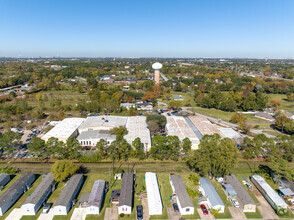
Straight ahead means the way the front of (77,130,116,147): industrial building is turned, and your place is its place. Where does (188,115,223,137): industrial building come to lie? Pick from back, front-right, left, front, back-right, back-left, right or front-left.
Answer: left

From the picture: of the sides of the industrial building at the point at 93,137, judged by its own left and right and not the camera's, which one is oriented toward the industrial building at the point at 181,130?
left

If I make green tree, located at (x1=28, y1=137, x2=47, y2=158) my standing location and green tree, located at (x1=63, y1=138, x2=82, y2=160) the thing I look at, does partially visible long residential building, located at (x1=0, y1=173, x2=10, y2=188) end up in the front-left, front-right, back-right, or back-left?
back-right

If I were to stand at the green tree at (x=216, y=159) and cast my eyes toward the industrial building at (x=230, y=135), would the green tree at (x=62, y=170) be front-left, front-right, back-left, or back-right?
back-left

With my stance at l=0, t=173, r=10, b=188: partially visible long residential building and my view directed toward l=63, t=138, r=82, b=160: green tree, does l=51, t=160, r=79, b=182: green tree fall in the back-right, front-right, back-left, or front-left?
front-right

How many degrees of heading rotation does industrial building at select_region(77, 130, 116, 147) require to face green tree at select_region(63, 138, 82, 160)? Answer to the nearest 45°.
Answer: approximately 45° to its right

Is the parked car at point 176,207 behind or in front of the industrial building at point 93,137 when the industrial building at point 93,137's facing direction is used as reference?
in front

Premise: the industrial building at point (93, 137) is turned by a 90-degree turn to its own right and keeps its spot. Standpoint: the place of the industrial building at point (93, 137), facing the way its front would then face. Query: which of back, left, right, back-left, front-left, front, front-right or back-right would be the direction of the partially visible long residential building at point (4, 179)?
front-left

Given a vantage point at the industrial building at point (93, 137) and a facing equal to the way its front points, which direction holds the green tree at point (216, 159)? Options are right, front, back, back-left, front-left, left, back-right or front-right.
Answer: front-left

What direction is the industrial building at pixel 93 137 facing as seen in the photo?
toward the camera

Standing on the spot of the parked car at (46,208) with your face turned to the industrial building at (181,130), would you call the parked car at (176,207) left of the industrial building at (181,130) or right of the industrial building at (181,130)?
right
